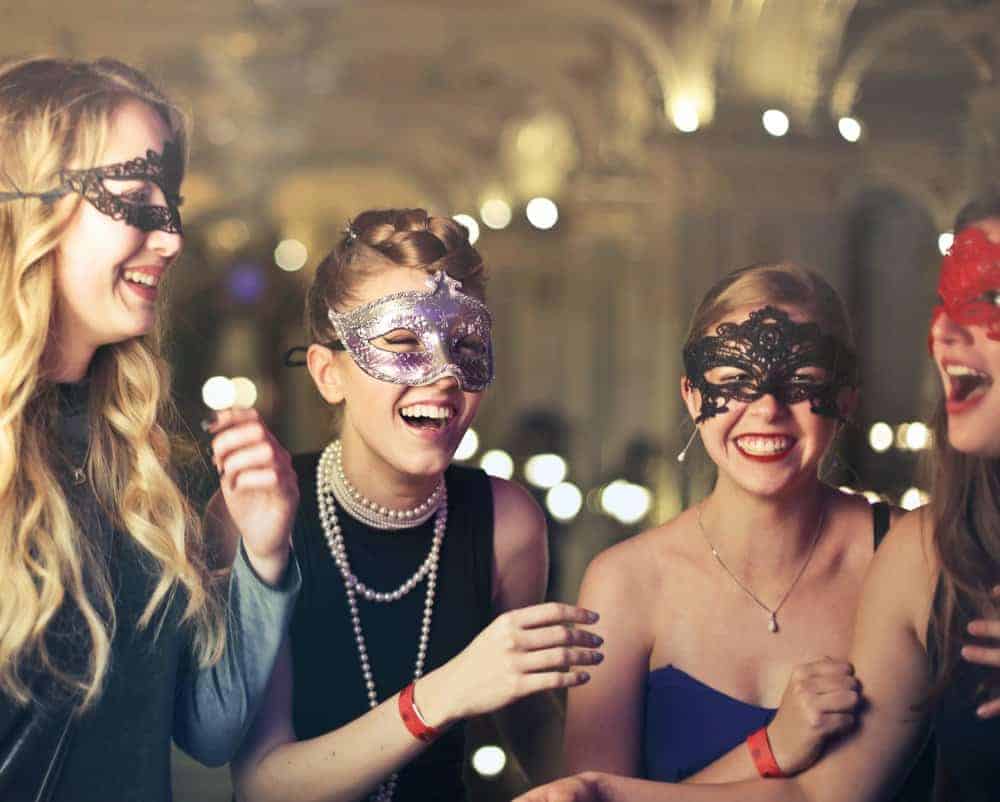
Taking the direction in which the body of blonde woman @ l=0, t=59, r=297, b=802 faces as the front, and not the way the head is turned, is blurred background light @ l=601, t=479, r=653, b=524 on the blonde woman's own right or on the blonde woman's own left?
on the blonde woman's own left

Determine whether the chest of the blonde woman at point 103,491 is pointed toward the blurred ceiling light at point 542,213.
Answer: no

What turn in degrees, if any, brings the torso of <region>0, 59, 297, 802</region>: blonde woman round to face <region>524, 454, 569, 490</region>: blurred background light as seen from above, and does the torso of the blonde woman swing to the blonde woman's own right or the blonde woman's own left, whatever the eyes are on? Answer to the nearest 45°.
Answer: approximately 45° to the blonde woman's own left

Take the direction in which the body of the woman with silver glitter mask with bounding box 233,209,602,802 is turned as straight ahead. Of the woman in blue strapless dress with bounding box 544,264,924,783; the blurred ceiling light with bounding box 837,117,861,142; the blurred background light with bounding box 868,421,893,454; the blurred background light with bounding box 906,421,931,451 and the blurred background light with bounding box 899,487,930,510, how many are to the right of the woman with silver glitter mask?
0

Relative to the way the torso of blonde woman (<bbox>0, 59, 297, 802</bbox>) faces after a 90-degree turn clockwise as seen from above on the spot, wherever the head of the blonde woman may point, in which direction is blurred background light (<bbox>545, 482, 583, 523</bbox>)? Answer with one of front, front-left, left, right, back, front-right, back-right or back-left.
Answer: back-left

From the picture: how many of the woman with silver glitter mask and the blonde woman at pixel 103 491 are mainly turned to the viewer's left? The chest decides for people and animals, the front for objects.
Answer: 0

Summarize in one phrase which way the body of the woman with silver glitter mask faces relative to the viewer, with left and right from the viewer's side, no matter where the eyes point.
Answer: facing the viewer and to the right of the viewer

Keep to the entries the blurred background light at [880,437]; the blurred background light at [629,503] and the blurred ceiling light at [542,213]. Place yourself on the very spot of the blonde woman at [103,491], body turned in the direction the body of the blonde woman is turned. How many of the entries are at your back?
0

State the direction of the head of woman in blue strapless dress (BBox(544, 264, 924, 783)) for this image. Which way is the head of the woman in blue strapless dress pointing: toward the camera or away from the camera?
toward the camera

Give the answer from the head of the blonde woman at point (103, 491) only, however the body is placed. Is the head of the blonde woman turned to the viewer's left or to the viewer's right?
to the viewer's right

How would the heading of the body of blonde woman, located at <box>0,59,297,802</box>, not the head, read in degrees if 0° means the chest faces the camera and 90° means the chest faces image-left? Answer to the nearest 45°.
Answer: approximately 315°
